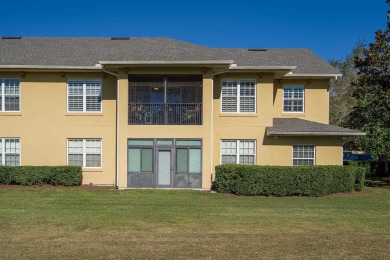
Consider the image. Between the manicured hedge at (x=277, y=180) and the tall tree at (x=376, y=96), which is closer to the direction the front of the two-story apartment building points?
the manicured hedge

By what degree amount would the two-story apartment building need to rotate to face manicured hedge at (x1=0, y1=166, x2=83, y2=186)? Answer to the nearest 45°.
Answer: approximately 90° to its right

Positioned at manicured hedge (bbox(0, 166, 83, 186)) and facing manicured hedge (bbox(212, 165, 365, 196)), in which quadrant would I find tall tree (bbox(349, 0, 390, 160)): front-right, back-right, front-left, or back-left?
front-left

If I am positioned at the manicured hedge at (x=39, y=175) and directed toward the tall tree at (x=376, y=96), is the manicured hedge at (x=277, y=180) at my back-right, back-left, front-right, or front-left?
front-right

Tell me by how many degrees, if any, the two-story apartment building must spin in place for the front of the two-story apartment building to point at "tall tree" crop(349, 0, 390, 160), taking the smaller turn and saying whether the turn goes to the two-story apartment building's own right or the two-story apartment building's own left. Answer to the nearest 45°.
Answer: approximately 90° to the two-story apartment building's own left

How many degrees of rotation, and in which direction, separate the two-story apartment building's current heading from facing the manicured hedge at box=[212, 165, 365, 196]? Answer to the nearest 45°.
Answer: approximately 45° to its left

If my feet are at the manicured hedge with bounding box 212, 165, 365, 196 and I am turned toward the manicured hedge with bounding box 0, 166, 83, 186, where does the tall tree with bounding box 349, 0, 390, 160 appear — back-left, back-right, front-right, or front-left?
back-right

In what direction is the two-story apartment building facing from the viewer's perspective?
toward the camera
